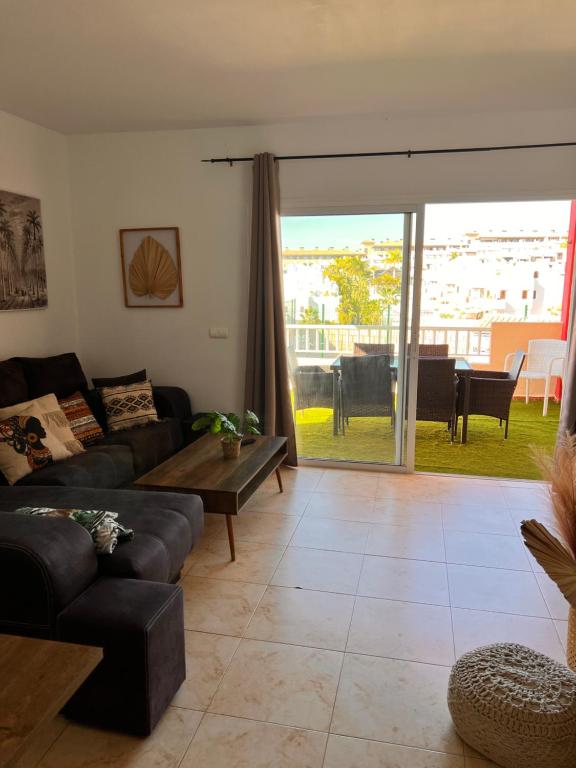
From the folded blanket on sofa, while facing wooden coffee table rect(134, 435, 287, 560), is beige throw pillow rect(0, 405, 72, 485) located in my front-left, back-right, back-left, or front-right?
front-left

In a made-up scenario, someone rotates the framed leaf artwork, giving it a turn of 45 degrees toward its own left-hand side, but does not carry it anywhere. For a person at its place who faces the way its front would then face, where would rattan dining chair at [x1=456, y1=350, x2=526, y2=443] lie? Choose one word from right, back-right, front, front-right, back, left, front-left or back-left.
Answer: front-left

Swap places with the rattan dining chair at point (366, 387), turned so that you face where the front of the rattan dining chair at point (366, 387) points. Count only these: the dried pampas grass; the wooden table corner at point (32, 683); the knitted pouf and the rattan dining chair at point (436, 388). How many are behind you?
3

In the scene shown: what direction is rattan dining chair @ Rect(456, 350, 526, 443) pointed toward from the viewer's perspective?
to the viewer's left

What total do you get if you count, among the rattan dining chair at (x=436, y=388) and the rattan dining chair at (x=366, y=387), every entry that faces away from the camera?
2

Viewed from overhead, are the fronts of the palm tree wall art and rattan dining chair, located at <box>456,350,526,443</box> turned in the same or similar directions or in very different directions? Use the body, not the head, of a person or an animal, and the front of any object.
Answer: very different directions

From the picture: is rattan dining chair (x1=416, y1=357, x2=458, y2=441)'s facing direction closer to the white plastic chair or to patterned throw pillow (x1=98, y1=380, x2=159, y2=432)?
the white plastic chair

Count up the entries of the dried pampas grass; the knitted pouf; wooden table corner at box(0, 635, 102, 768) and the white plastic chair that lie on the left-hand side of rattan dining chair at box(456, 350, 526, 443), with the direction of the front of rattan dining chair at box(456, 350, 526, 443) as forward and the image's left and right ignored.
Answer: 3

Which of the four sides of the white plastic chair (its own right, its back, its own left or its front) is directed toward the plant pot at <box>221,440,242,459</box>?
front

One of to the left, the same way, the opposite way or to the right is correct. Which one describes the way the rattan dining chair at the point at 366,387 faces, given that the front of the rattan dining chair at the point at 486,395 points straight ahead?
to the right

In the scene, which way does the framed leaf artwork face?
toward the camera

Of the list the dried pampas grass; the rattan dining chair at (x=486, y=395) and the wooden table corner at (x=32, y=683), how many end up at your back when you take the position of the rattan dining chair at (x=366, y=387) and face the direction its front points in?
2

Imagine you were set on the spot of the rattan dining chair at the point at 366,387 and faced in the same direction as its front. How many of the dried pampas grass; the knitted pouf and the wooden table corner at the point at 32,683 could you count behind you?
3

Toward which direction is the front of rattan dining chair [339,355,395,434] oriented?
away from the camera

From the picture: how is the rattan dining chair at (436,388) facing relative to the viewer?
away from the camera

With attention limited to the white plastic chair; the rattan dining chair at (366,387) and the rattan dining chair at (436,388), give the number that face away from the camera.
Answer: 2

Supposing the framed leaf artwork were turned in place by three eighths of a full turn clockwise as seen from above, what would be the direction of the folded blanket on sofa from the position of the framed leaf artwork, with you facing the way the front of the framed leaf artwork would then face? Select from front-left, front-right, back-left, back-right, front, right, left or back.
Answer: back-left

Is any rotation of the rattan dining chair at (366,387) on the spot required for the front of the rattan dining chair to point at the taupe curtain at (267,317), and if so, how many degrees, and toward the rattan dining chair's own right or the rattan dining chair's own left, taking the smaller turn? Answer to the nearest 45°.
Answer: approximately 90° to the rattan dining chair's own left

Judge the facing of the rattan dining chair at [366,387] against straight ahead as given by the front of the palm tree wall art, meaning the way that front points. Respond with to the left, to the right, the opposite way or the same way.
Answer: to the left

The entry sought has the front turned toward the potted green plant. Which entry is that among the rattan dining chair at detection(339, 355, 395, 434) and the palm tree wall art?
the palm tree wall art

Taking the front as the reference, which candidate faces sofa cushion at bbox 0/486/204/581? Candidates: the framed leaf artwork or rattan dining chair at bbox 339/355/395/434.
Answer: the framed leaf artwork
